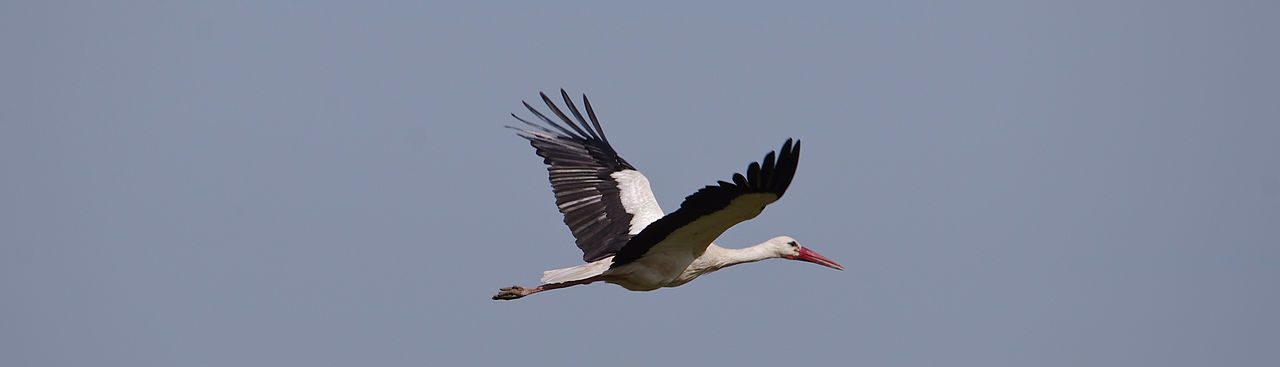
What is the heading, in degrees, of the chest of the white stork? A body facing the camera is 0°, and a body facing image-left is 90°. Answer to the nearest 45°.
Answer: approximately 270°
